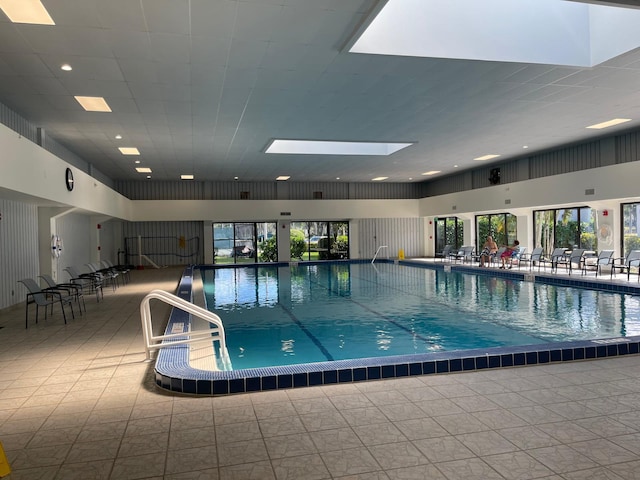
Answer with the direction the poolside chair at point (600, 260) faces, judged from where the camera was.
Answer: facing the viewer and to the left of the viewer

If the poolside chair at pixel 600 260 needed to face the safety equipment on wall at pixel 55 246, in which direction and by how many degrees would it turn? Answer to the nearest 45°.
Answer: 0° — it already faces it

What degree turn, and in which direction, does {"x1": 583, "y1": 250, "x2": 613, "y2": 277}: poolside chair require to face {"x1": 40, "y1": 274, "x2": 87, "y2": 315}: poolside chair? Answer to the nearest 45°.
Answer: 0° — it already faces it

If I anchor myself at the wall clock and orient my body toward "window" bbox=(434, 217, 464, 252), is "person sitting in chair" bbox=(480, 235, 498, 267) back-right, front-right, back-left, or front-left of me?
front-right

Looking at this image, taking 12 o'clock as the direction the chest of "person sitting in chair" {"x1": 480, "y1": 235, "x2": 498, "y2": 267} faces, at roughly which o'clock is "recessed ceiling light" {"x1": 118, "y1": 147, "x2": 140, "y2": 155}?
The recessed ceiling light is roughly at 12 o'clock from the person sitting in chair.

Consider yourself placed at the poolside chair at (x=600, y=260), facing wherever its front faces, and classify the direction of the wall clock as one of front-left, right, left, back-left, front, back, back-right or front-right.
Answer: front

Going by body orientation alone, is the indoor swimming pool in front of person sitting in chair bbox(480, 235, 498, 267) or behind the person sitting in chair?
in front

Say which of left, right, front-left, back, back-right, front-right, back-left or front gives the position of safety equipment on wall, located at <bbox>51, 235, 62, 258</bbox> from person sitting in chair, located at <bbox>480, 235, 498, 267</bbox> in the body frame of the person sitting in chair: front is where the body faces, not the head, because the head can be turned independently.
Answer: front

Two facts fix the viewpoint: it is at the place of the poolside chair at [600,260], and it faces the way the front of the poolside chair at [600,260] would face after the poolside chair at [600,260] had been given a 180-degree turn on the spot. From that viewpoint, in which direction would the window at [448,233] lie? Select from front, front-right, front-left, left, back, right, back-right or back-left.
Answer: left

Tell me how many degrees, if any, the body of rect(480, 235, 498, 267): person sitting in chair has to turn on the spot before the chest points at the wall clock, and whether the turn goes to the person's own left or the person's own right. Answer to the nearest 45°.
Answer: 0° — they already face it

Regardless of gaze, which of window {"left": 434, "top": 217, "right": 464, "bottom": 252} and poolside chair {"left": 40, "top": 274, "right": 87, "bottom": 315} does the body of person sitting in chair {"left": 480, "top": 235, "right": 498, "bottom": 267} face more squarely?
the poolside chair

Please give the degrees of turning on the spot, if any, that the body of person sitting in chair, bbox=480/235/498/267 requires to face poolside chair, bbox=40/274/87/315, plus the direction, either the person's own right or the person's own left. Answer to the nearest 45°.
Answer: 0° — they already face it
